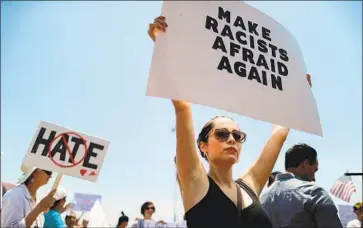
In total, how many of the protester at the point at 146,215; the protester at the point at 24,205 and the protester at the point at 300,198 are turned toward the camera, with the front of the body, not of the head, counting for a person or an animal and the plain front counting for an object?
1

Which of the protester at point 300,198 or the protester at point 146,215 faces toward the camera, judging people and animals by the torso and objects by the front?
the protester at point 146,215

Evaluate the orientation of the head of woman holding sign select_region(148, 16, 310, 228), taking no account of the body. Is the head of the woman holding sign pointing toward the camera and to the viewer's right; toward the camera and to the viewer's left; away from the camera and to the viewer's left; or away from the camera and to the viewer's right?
toward the camera and to the viewer's right

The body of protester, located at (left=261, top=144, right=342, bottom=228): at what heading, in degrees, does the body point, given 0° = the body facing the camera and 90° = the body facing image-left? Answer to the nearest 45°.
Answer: approximately 225°

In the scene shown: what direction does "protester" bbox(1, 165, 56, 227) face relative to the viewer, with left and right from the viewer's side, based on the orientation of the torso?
facing to the right of the viewer

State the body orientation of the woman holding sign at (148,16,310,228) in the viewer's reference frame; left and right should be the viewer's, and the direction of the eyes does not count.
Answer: facing the viewer and to the right of the viewer

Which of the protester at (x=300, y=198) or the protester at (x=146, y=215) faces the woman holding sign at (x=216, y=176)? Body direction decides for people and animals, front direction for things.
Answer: the protester at (x=146, y=215)

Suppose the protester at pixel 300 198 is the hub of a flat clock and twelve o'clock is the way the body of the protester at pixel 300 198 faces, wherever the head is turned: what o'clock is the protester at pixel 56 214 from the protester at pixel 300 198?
the protester at pixel 56 214 is roughly at 8 o'clock from the protester at pixel 300 198.

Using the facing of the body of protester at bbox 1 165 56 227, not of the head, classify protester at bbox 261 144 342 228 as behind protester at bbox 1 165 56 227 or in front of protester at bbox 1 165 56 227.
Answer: in front

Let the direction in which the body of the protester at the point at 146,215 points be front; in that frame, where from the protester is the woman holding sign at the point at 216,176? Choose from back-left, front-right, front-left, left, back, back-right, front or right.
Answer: front

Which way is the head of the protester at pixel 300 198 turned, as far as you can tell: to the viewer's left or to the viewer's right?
to the viewer's right

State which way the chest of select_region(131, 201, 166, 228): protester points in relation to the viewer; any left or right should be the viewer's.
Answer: facing the viewer
